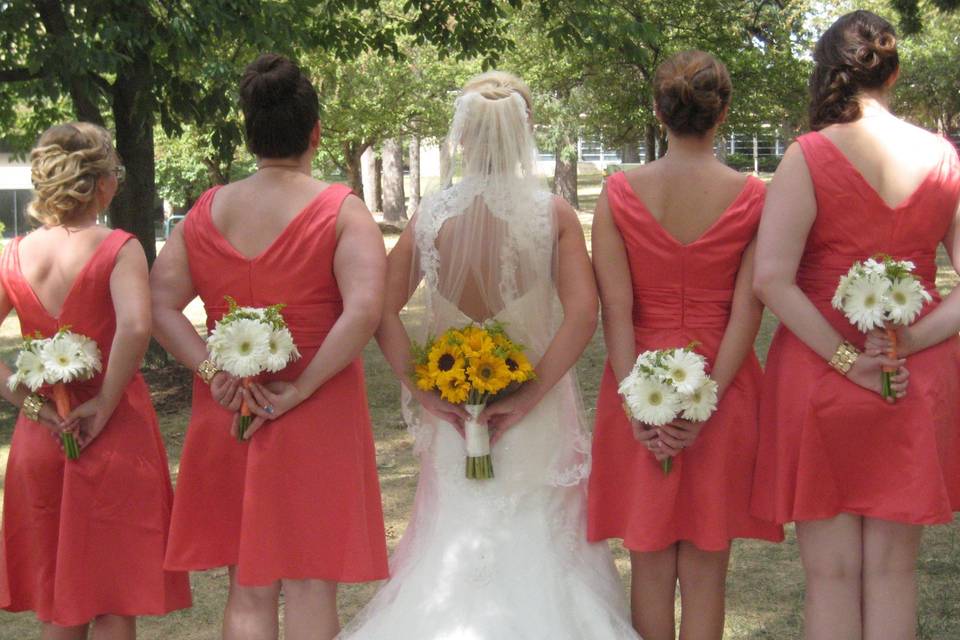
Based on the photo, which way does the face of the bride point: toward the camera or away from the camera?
away from the camera

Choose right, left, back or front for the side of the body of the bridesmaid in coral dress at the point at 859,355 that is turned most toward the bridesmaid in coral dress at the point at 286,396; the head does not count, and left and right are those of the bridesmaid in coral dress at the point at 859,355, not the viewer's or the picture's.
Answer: left

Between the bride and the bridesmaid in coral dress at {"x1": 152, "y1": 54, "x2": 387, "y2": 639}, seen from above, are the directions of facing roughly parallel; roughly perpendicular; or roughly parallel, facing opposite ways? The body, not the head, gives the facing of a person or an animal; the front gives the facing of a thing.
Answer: roughly parallel

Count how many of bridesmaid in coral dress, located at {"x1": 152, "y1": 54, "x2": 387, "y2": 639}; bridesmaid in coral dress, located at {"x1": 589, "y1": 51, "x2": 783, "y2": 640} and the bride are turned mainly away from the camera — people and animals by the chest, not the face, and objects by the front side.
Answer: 3

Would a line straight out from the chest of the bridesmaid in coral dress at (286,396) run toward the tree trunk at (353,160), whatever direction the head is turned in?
yes

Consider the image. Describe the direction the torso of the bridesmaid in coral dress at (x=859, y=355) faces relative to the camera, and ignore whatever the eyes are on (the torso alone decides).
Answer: away from the camera

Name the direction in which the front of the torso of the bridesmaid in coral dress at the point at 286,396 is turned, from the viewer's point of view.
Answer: away from the camera

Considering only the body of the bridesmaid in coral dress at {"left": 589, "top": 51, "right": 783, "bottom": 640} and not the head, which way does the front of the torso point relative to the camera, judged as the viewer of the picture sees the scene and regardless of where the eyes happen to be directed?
away from the camera

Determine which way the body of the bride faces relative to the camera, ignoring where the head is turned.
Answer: away from the camera

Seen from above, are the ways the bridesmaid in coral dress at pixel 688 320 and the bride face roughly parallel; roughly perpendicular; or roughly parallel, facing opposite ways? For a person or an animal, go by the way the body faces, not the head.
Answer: roughly parallel

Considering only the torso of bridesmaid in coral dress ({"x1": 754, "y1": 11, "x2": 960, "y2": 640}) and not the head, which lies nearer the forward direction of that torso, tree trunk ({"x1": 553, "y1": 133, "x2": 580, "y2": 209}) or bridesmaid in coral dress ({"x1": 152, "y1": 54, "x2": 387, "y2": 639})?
the tree trunk

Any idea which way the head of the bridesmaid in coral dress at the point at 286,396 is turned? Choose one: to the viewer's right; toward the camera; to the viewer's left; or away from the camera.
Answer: away from the camera
